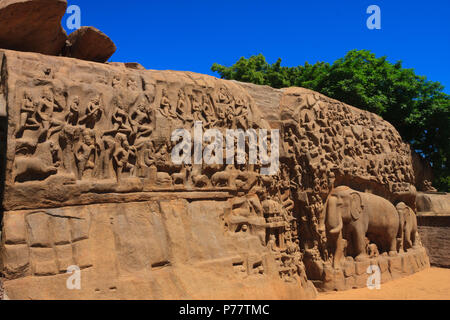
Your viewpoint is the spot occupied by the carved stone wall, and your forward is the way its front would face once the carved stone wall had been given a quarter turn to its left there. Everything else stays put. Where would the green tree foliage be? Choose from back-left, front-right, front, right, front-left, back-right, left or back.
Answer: front

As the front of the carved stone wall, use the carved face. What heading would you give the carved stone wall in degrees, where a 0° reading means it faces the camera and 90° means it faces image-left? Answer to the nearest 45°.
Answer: approximately 315°
